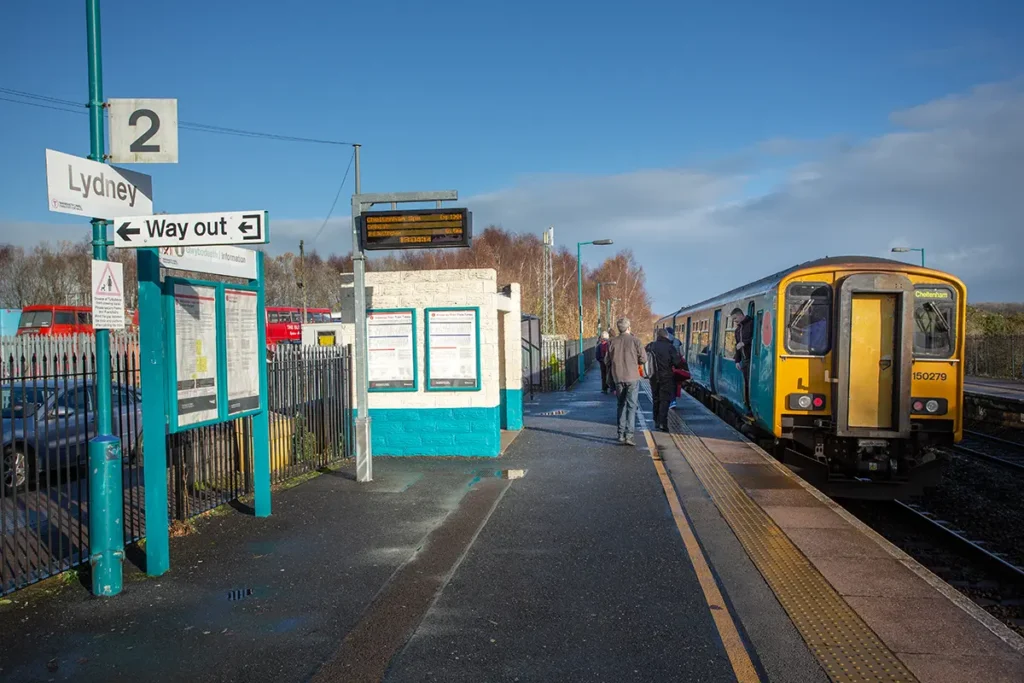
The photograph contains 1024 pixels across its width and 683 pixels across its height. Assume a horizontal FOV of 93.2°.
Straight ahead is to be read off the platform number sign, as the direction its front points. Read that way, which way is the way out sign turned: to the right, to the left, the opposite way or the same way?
the same way

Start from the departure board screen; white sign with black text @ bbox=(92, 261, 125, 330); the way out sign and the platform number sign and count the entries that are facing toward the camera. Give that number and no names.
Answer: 4

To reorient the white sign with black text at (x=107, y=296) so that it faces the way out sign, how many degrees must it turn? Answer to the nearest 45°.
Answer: approximately 90° to its left

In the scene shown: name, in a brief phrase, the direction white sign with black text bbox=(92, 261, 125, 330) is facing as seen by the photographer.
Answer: facing the viewer

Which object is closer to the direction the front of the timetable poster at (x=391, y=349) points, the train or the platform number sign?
the platform number sign

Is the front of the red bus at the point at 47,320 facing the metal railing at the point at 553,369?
no

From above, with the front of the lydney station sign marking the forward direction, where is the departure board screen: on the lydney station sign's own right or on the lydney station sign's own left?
on the lydney station sign's own left

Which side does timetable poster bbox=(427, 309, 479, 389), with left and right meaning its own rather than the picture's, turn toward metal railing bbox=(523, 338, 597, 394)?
back

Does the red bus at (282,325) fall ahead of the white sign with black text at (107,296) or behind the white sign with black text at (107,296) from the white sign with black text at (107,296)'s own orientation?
behind

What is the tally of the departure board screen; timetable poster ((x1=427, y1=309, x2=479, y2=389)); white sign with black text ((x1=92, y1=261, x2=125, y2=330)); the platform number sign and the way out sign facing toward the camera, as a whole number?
5

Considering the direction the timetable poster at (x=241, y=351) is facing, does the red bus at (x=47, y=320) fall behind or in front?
behind

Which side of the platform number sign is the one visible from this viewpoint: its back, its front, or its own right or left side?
front
